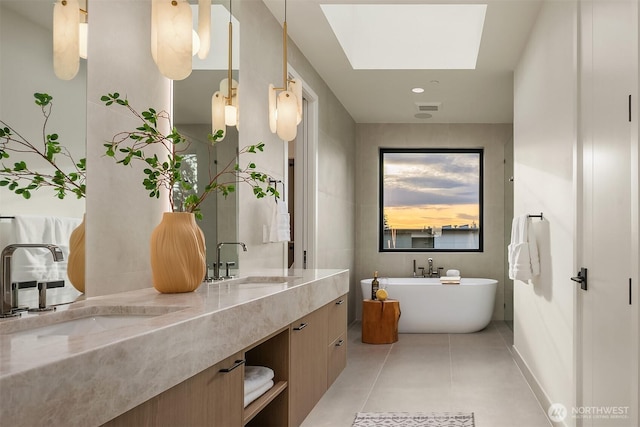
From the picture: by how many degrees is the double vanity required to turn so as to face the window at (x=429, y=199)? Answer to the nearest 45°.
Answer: approximately 90° to its left

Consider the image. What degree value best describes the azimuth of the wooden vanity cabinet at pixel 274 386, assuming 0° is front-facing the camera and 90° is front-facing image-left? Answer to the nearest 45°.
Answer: approximately 315°

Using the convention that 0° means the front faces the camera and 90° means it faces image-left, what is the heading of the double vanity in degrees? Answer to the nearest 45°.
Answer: approximately 315°

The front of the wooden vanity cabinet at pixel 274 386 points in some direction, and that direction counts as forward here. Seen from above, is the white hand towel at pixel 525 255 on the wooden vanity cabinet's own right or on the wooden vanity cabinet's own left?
on the wooden vanity cabinet's own left

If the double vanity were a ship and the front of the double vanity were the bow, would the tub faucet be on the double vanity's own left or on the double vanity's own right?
on the double vanity's own left
